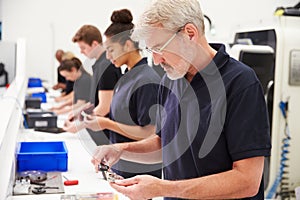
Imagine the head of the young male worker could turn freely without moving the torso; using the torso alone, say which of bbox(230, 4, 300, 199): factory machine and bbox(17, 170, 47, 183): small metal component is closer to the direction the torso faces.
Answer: the small metal component

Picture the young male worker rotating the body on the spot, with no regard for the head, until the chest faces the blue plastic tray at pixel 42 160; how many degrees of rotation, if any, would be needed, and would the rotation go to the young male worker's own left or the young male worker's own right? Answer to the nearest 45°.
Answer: approximately 45° to the young male worker's own left

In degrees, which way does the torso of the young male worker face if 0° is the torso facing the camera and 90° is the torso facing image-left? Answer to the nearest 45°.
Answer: approximately 90°

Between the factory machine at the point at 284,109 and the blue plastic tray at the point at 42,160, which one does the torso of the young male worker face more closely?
the blue plastic tray

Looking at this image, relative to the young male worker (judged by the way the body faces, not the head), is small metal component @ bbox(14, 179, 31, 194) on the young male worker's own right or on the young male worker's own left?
on the young male worker's own left

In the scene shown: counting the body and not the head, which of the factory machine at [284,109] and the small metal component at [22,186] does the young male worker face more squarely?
the small metal component

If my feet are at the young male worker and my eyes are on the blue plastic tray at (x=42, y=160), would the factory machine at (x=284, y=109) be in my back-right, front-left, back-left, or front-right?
back-left
